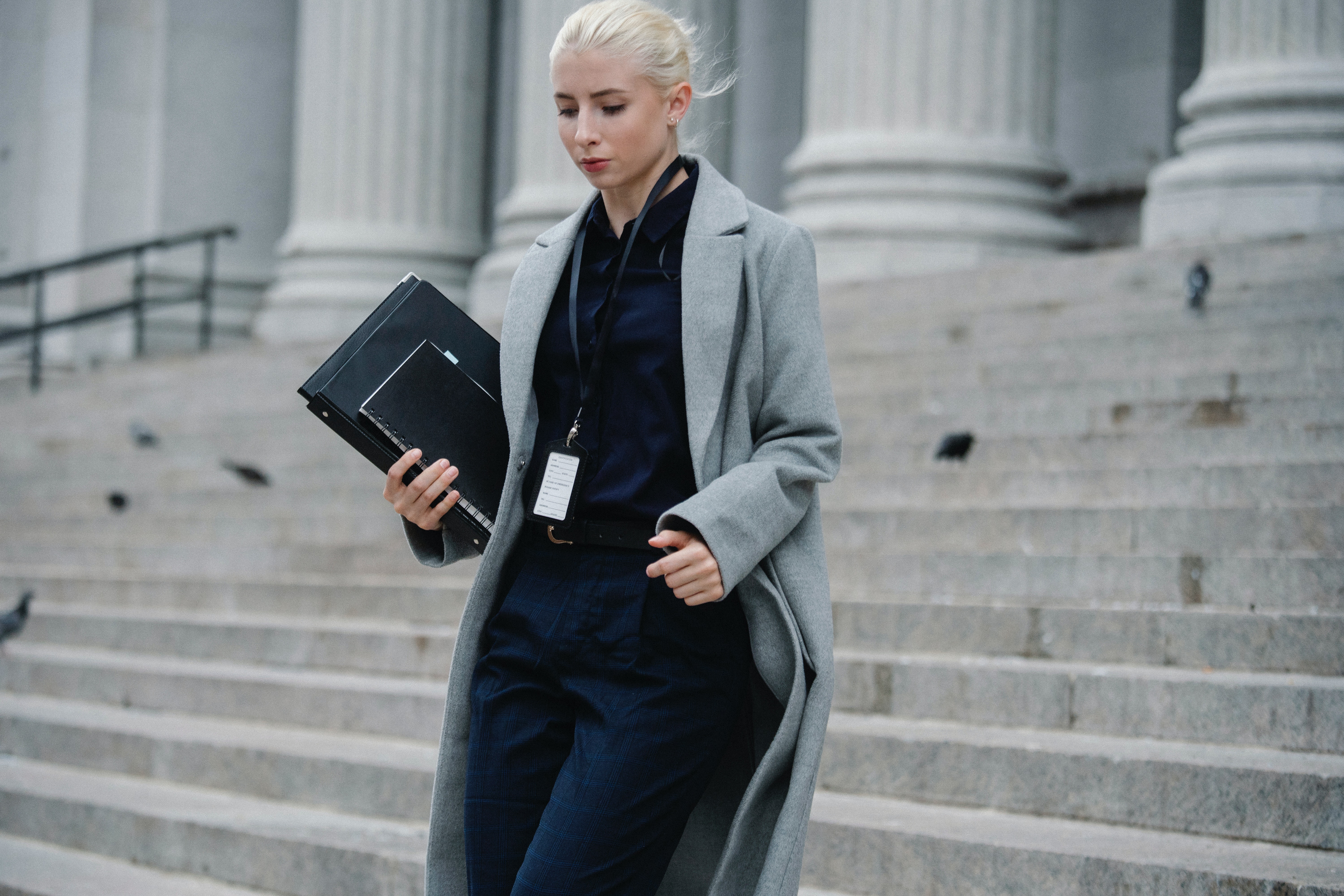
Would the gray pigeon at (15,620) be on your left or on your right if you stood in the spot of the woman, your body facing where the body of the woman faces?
on your right

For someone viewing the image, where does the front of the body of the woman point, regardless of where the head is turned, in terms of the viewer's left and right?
facing the viewer and to the left of the viewer

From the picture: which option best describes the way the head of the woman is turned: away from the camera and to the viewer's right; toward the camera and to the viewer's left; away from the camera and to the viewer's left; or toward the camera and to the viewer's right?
toward the camera and to the viewer's left

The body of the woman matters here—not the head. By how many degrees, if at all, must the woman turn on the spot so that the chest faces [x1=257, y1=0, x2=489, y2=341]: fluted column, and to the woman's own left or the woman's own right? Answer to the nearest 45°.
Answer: approximately 135° to the woman's own right
